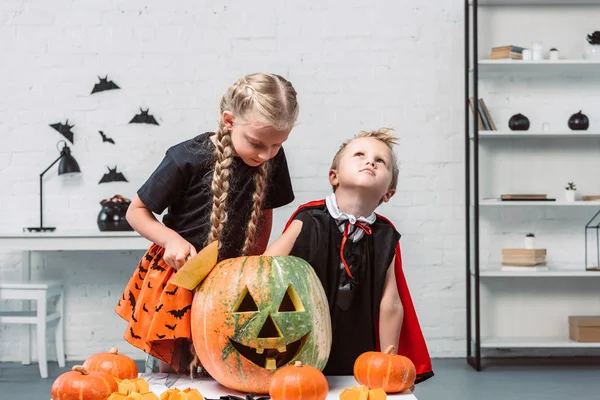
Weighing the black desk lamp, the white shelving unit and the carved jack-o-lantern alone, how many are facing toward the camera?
2

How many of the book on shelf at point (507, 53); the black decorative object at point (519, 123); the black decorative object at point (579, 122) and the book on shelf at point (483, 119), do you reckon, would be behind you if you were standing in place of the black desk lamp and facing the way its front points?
0

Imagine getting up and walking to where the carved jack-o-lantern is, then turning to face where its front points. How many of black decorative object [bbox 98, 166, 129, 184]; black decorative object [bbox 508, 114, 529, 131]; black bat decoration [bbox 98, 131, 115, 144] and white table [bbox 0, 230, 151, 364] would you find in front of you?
0

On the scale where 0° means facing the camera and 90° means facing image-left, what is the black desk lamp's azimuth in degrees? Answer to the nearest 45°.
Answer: approximately 270°

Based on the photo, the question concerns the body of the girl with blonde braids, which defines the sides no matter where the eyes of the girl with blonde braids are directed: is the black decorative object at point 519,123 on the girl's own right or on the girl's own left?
on the girl's own left

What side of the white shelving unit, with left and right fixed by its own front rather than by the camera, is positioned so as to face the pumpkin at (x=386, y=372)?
front

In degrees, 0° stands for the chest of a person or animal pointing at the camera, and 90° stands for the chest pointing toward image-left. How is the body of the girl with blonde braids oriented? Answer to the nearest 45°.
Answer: approximately 315°

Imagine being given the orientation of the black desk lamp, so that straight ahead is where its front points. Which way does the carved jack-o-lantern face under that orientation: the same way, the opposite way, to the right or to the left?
to the right

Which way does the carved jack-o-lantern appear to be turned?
toward the camera

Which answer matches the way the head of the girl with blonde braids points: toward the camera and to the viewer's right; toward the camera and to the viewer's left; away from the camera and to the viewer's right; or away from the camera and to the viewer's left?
toward the camera and to the viewer's right
